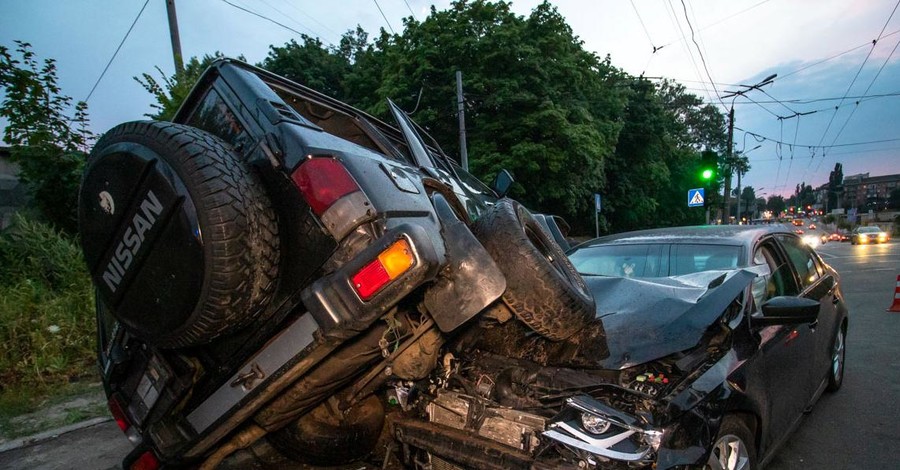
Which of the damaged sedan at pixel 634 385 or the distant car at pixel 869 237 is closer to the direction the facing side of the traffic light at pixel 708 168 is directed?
the damaged sedan

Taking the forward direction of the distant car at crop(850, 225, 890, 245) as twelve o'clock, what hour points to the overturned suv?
The overturned suv is roughly at 12 o'clock from the distant car.

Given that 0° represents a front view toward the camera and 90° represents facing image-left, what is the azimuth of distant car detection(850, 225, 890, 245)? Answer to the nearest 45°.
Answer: approximately 0°

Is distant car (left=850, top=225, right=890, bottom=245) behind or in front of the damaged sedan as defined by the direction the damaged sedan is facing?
behind

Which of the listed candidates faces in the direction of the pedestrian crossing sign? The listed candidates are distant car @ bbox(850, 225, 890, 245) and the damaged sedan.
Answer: the distant car
